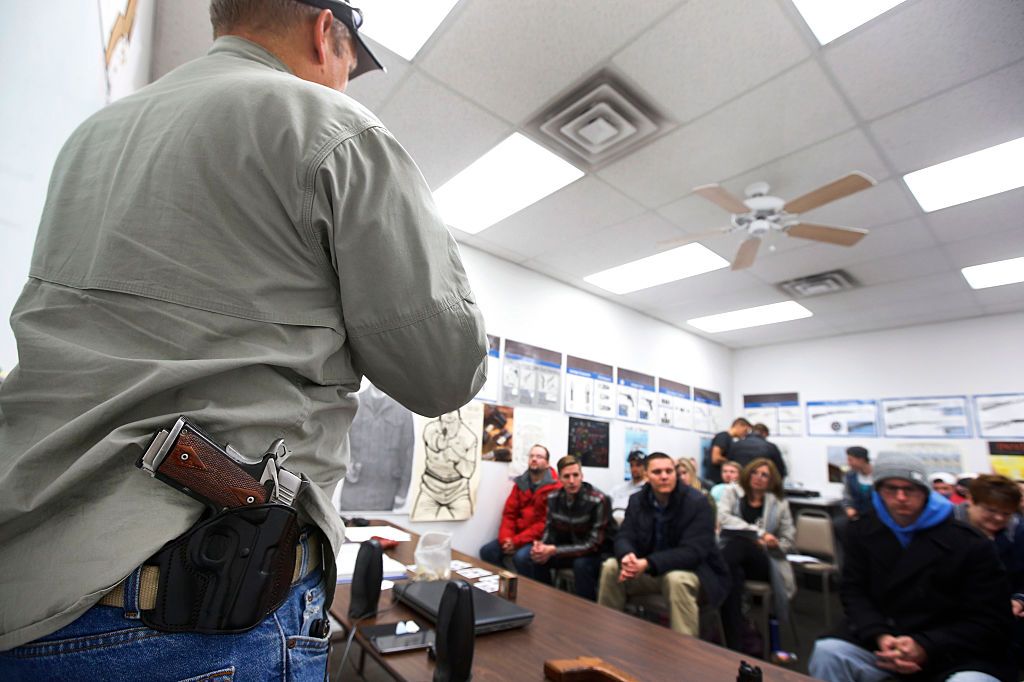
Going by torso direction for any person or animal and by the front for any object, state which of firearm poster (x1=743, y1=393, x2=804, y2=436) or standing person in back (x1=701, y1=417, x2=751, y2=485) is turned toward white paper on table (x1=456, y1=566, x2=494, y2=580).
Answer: the firearm poster

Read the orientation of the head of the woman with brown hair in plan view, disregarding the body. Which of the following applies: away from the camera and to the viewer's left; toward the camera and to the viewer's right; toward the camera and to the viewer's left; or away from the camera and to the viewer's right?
toward the camera and to the viewer's left

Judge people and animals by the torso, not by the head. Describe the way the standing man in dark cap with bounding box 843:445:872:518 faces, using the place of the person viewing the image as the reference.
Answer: facing the viewer and to the left of the viewer

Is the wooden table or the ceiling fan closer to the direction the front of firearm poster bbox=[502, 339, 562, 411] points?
the ceiling fan

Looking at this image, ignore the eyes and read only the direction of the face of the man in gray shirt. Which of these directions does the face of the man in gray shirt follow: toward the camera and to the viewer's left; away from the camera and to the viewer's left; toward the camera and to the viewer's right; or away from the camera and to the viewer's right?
away from the camera and to the viewer's right

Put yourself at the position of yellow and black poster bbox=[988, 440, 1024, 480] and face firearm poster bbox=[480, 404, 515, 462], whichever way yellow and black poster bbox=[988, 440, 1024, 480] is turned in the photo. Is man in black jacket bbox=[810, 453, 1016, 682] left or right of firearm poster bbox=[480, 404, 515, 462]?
left

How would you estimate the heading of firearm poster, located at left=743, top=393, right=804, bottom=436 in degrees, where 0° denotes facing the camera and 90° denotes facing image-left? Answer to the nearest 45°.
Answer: approximately 0°

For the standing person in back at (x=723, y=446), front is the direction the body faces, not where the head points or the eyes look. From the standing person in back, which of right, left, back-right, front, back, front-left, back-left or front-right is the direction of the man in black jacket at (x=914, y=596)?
right

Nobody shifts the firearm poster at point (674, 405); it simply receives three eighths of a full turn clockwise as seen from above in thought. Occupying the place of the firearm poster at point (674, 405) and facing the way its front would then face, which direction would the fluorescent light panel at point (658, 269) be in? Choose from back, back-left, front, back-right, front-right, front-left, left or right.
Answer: left

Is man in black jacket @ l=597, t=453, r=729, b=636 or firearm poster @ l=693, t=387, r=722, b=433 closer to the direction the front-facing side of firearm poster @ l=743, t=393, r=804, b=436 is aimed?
the man in black jacket

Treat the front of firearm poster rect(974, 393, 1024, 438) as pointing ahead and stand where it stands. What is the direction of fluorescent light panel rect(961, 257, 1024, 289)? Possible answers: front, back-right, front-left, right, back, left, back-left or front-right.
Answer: front

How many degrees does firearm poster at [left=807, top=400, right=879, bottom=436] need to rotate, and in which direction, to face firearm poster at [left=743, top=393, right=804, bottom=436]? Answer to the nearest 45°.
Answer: approximately 90° to its right

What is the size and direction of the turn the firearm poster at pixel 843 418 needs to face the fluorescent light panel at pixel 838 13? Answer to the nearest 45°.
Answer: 0° — it already faces it

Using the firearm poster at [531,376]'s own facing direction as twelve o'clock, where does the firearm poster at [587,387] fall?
the firearm poster at [587,387] is roughly at 9 o'clock from the firearm poster at [531,376].

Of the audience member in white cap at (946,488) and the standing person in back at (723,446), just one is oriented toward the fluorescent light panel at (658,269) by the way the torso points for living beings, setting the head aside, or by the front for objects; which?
the audience member in white cap
